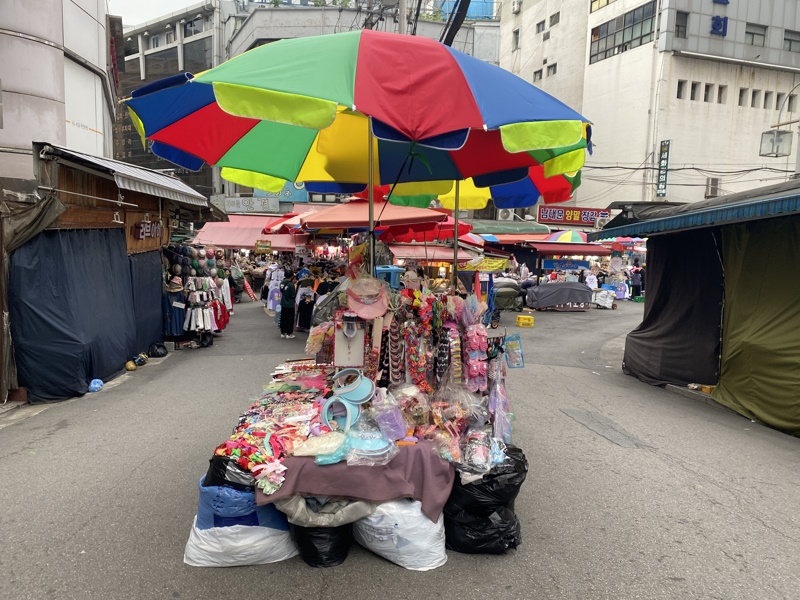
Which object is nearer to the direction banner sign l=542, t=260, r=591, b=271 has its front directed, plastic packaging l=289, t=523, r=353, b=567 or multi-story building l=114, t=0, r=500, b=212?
the plastic packaging

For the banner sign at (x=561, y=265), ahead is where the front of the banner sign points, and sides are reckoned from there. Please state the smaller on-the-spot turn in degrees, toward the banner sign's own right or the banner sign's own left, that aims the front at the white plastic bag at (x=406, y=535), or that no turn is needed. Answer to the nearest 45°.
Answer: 0° — it already faces it

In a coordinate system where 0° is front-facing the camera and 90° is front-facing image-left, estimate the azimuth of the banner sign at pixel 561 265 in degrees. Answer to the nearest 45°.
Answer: approximately 0°
